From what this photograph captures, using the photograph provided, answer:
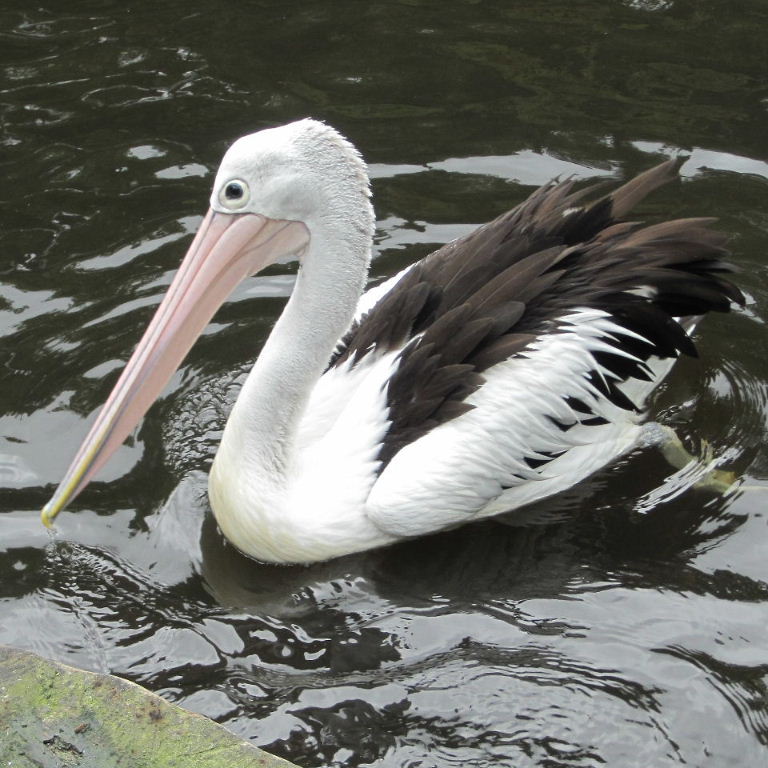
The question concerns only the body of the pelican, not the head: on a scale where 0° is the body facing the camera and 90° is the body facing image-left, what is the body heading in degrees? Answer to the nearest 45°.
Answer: approximately 45°

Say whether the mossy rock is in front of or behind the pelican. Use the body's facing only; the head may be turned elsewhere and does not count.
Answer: in front
